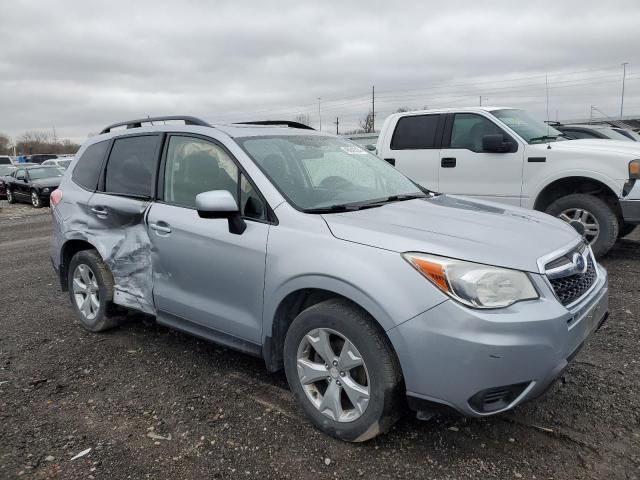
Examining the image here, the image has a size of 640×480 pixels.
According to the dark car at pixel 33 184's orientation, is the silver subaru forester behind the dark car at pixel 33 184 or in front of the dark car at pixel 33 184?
in front

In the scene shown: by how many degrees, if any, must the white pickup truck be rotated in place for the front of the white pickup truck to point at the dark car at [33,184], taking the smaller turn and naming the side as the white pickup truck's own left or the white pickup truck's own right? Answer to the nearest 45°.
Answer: approximately 180°

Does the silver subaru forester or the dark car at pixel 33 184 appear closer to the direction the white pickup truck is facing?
the silver subaru forester

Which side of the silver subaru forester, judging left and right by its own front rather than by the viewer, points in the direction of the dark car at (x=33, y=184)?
back

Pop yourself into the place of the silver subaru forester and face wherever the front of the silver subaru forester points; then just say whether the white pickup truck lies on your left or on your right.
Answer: on your left

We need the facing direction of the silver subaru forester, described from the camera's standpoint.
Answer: facing the viewer and to the right of the viewer

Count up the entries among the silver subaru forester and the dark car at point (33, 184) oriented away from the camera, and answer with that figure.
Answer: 0
